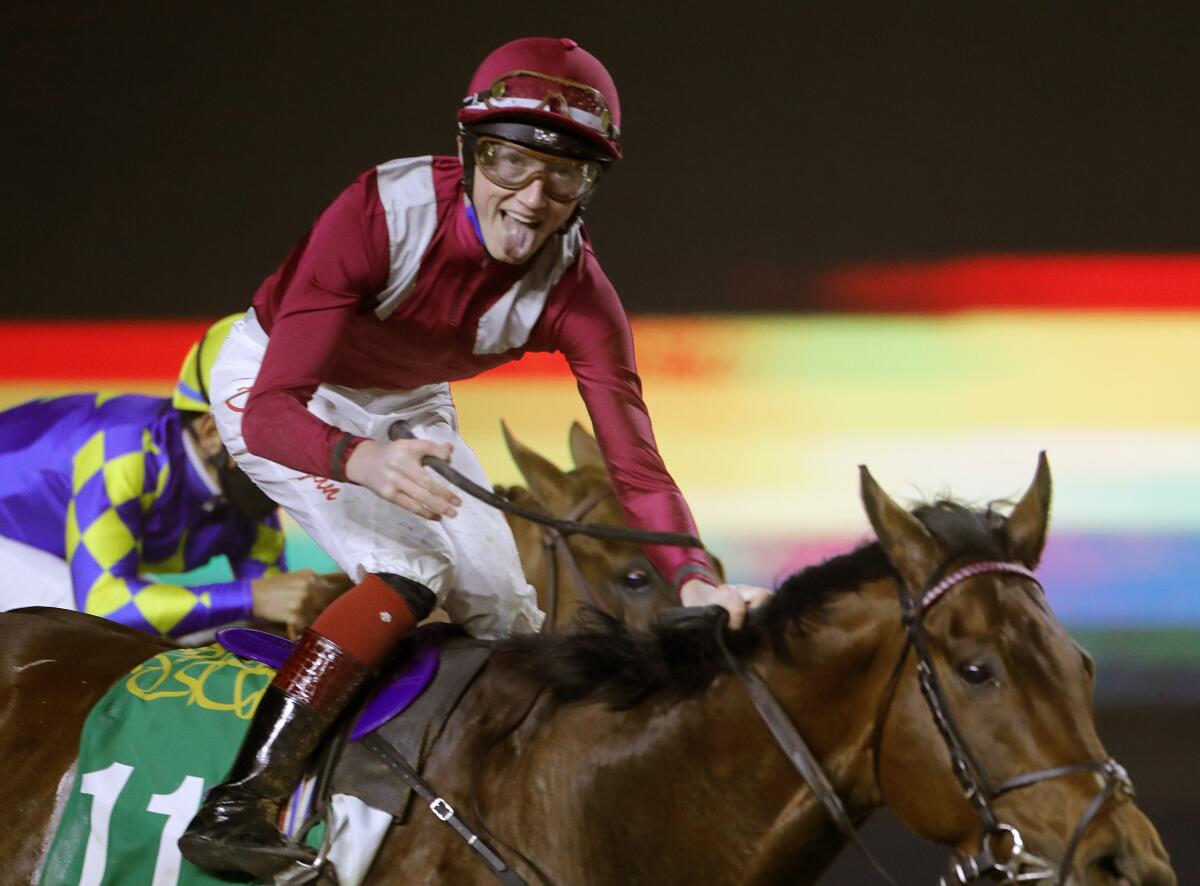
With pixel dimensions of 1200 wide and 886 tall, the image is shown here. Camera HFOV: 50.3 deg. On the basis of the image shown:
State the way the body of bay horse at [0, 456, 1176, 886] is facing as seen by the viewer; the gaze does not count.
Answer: to the viewer's right

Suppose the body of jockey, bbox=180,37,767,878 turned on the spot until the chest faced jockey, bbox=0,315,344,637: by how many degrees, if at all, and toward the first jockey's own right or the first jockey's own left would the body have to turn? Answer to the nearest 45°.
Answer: approximately 180°

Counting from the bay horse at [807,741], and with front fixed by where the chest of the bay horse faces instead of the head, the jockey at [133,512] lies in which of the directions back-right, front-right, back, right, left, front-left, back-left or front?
back-left

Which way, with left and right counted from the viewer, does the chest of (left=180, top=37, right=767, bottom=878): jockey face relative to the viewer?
facing the viewer and to the right of the viewer
